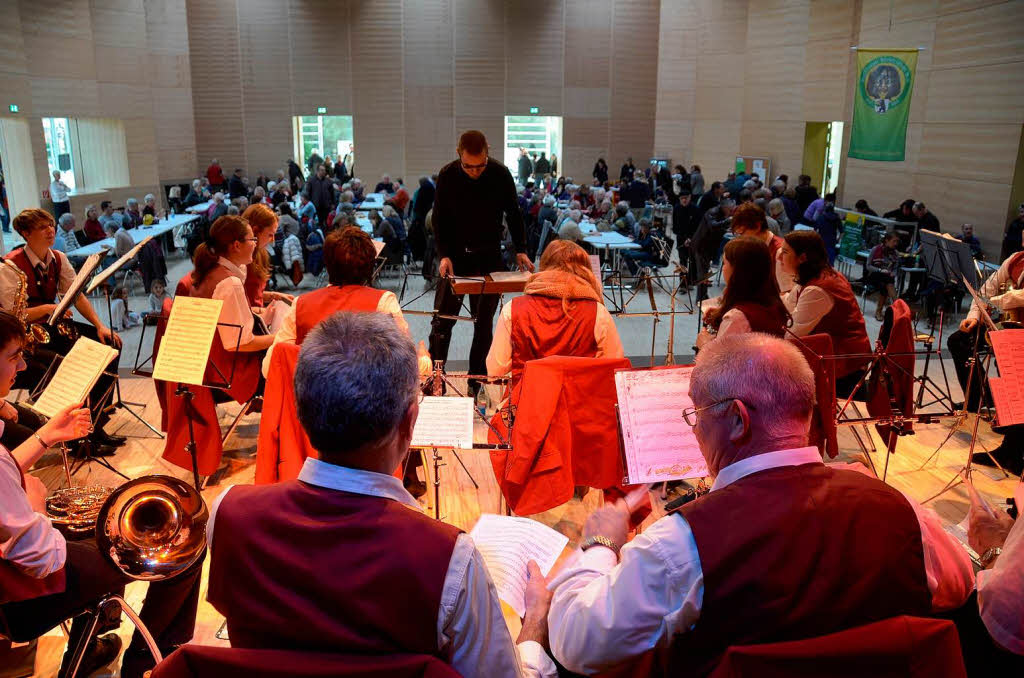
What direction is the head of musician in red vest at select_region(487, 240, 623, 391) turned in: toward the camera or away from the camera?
away from the camera

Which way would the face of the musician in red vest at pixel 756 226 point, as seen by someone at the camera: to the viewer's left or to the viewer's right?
to the viewer's left

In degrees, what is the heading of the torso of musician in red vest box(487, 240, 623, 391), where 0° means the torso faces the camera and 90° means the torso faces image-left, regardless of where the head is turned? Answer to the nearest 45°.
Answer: approximately 180°

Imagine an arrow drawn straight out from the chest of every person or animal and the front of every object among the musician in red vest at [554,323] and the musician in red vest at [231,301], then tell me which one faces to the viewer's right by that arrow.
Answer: the musician in red vest at [231,301]

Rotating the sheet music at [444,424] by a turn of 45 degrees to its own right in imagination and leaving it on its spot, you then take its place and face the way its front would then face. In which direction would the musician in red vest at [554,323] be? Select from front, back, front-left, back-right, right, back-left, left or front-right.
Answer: back

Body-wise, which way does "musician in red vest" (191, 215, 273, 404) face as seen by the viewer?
to the viewer's right

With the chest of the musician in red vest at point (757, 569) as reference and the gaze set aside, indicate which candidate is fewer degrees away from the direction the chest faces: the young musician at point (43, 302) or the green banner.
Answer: the young musician

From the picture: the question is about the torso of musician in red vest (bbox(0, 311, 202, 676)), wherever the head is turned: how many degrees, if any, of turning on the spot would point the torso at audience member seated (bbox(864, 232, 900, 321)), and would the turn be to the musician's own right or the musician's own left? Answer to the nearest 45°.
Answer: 0° — they already face them

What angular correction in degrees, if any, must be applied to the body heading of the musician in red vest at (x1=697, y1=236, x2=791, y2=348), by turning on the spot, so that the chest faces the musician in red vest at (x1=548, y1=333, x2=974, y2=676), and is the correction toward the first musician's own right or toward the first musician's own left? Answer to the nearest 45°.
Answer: approximately 135° to the first musician's own left

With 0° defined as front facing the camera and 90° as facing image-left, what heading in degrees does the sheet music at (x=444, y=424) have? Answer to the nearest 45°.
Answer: approximately 0°
